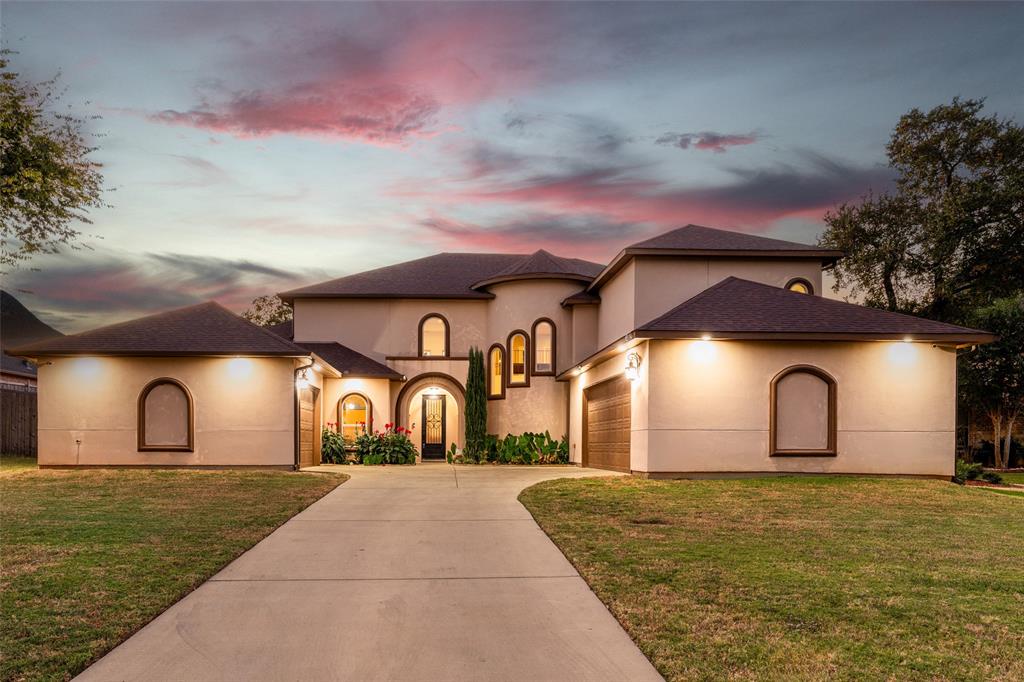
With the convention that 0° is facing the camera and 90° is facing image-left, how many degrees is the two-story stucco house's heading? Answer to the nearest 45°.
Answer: approximately 0°

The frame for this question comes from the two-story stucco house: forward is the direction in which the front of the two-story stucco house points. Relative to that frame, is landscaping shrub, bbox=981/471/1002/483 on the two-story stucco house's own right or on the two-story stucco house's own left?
on the two-story stucco house's own left

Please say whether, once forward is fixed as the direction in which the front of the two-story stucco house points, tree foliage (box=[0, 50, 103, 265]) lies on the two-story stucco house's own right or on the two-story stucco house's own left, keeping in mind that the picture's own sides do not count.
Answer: on the two-story stucco house's own right

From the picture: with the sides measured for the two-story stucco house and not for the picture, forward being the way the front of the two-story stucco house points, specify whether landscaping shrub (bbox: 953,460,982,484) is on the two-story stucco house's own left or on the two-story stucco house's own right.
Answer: on the two-story stucco house's own left
